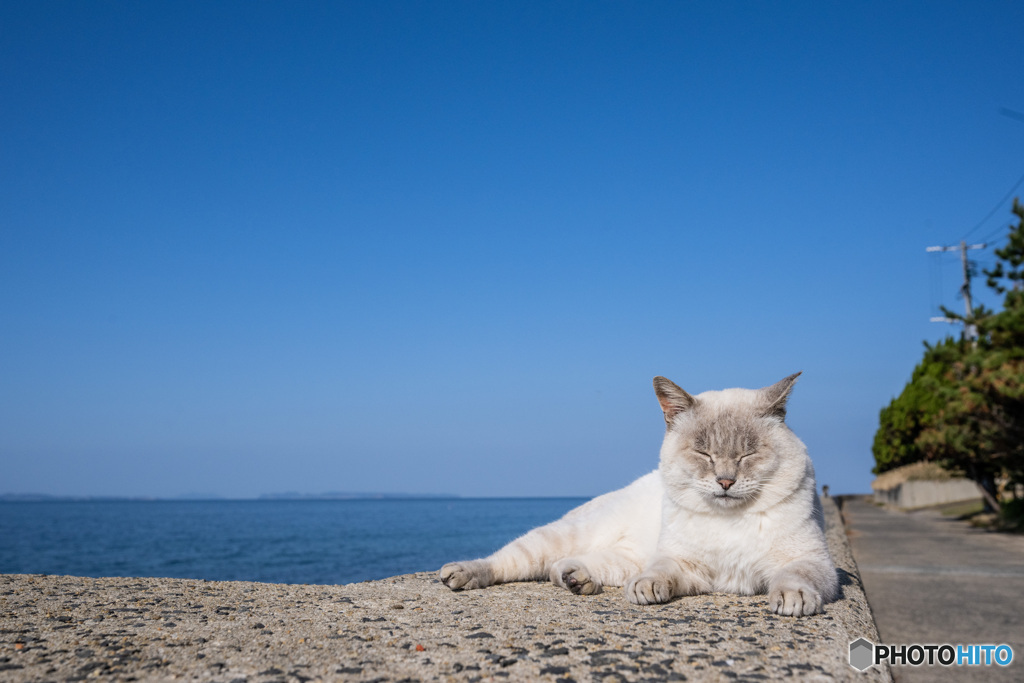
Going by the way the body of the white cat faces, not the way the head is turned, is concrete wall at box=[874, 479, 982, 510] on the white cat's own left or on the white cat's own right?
on the white cat's own left

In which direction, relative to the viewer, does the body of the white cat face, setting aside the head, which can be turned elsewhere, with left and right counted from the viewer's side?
facing the viewer and to the right of the viewer
